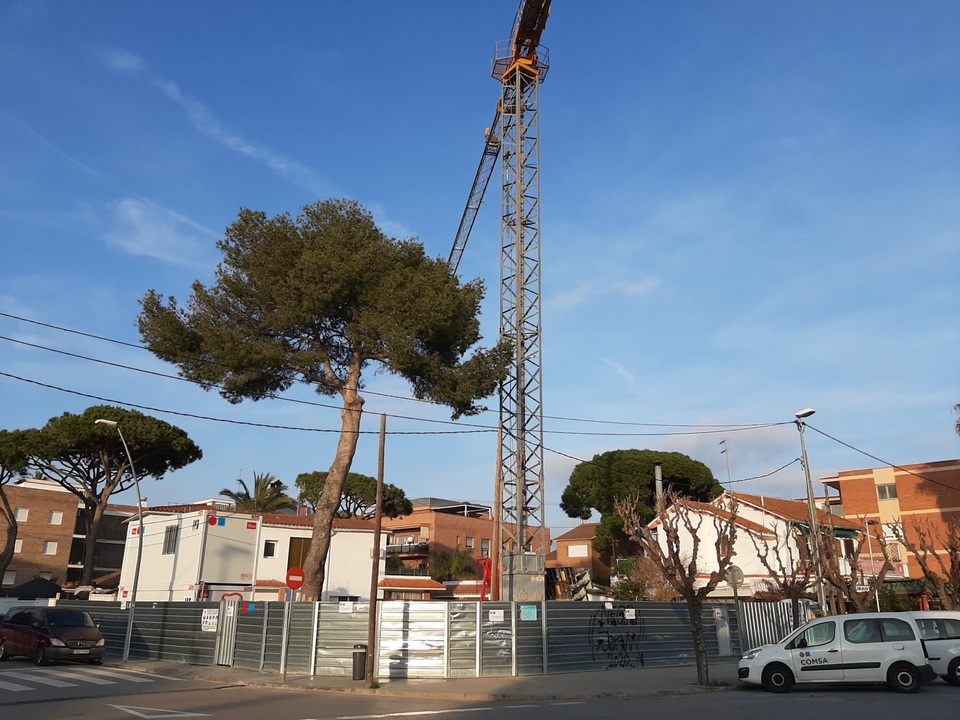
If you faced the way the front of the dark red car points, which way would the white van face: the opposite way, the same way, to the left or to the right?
the opposite way

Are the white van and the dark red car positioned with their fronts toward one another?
yes

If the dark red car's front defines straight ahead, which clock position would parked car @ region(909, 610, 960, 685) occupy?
The parked car is roughly at 12 o'clock from the dark red car.

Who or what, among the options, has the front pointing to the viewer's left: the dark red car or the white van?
the white van

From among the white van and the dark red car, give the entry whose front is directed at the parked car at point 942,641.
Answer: the dark red car

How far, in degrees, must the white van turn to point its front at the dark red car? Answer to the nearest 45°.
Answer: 0° — it already faces it

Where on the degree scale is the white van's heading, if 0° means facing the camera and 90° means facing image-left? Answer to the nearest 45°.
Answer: approximately 90°

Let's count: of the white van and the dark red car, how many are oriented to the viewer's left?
1

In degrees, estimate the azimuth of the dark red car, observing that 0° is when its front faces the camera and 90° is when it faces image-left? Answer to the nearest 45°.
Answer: approximately 315°

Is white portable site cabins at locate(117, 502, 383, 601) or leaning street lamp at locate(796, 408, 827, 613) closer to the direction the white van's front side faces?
the white portable site cabins

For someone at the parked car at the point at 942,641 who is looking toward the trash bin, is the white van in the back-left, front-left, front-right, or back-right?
front-left

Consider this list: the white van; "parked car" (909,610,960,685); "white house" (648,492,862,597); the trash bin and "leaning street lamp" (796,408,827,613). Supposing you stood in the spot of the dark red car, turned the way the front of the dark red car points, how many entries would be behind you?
0

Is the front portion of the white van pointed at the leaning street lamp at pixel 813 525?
no

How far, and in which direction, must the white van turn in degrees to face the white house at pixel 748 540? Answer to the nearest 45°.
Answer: approximately 90° to its right

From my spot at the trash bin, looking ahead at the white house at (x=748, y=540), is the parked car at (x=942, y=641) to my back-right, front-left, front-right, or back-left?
front-right

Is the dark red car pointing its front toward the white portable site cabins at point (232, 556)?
no

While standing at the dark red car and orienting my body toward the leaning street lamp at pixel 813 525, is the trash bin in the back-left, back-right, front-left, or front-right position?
front-right
